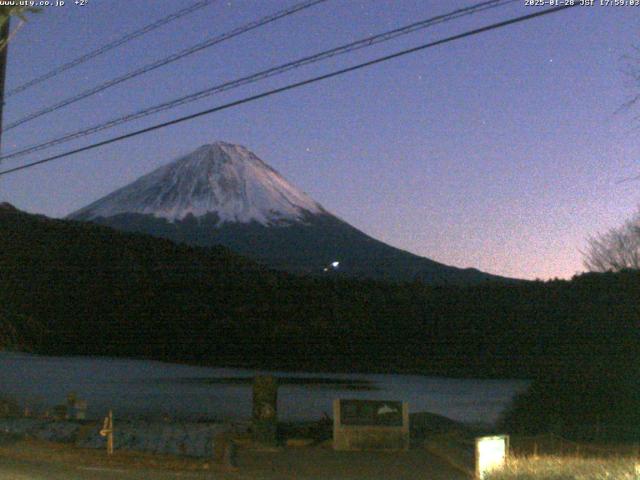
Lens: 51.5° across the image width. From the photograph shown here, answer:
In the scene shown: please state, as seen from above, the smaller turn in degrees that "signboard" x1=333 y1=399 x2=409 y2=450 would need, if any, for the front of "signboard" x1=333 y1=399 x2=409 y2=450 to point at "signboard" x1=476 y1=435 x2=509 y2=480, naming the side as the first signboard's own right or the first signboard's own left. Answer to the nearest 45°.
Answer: approximately 45° to the first signboard's own left

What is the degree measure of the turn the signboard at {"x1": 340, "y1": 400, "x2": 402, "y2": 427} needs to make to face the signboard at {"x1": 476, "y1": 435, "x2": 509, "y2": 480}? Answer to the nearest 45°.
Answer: approximately 45° to its left

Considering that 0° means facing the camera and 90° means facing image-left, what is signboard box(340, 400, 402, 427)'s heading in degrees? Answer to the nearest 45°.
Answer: approximately 0°
